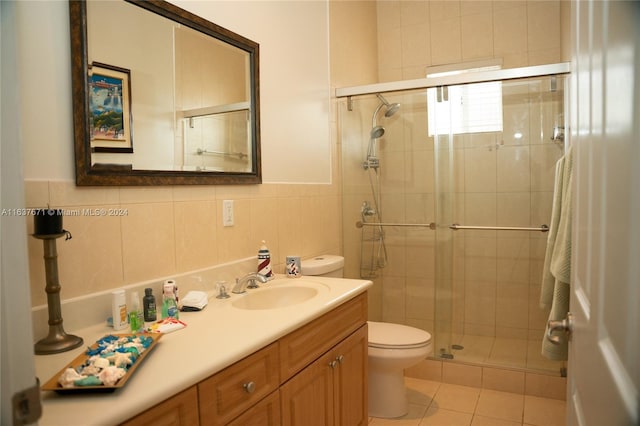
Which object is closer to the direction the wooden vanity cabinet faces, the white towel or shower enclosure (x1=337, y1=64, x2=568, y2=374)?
the white towel

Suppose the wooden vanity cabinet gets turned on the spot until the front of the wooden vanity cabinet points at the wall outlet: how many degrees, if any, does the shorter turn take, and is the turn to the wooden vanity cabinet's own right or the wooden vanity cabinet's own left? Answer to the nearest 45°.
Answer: approximately 135° to the wooden vanity cabinet's own left

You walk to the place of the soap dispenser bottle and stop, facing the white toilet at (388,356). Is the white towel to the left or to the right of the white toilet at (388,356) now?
right

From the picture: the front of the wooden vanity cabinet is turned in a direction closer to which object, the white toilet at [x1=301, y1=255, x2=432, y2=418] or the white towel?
the white towel

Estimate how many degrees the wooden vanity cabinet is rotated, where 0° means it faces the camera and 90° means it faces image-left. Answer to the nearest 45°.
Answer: approximately 315°

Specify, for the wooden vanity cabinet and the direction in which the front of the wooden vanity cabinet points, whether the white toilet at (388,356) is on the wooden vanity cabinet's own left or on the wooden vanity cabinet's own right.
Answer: on the wooden vanity cabinet's own left

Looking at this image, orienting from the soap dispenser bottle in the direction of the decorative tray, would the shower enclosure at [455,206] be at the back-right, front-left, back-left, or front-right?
back-left

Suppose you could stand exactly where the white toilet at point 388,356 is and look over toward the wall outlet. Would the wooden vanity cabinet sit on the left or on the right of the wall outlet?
left
